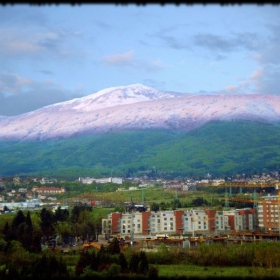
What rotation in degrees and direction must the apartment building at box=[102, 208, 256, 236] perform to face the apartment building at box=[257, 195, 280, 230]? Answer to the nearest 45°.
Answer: approximately 90° to its left

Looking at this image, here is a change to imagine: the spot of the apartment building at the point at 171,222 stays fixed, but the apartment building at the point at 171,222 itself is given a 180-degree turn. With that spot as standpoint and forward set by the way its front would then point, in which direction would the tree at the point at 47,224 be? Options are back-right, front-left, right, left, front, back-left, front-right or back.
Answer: back-left

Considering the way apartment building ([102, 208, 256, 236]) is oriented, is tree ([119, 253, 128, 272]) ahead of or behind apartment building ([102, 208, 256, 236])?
ahead

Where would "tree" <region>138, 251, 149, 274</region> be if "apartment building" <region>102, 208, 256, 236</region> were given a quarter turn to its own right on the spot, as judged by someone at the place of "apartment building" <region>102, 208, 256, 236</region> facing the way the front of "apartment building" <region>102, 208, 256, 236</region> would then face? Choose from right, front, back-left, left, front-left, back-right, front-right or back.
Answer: left

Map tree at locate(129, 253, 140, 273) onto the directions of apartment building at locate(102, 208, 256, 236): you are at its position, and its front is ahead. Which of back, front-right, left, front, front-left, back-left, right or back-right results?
front

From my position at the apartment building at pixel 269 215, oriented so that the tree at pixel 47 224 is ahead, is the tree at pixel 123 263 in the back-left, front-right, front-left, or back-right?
front-left

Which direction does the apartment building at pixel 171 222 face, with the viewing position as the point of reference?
facing the viewer
